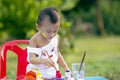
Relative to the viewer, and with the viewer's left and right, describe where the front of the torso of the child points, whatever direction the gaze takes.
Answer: facing the viewer and to the right of the viewer
